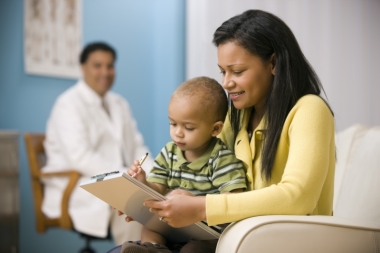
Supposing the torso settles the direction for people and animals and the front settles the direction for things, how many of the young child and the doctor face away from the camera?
0

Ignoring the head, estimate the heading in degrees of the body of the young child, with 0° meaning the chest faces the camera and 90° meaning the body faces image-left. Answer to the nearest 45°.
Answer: approximately 45°

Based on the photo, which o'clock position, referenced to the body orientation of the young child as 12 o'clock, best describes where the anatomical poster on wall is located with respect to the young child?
The anatomical poster on wall is roughly at 4 o'clock from the young child.

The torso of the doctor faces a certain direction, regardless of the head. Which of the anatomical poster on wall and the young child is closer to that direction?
the young child

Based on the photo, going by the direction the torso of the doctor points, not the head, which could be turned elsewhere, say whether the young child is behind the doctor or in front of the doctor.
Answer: in front

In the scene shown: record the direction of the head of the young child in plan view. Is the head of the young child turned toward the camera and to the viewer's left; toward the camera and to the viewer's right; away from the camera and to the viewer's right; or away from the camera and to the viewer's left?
toward the camera and to the viewer's left

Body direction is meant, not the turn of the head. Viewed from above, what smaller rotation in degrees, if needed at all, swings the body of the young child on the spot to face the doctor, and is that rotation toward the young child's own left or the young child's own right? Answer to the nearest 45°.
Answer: approximately 135° to the young child's own right

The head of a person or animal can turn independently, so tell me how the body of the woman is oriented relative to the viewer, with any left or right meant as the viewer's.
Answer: facing the viewer and to the left of the viewer

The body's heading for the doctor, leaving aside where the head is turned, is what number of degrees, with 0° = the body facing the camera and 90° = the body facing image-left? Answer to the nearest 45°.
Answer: approximately 315°

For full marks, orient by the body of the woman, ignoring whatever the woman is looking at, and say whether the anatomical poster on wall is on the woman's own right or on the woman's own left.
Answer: on the woman's own right

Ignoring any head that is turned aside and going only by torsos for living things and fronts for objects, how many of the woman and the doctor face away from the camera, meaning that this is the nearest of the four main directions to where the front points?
0
